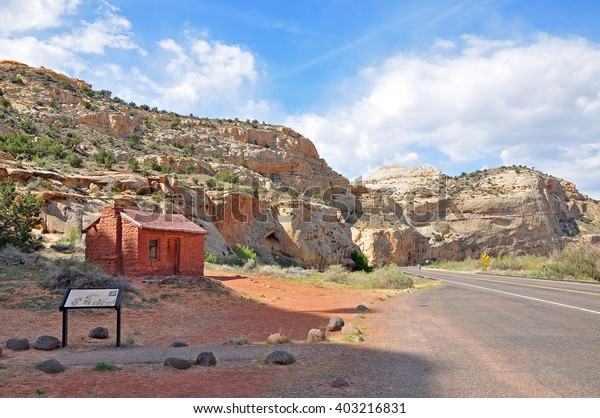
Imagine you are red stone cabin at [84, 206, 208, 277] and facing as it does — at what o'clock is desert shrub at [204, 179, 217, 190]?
The desert shrub is roughly at 8 o'clock from the red stone cabin.

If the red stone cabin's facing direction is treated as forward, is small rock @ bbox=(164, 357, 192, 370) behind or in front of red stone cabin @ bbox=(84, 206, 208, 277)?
in front

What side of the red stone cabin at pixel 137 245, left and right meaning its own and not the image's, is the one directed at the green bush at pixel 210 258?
left

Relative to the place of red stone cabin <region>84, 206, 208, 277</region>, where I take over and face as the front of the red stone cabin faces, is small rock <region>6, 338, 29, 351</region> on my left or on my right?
on my right

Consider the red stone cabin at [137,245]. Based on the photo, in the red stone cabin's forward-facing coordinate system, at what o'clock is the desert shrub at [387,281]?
The desert shrub is roughly at 10 o'clock from the red stone cabin.

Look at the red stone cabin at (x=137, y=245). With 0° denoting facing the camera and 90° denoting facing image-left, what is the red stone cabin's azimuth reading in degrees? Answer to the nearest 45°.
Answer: approximately 315°

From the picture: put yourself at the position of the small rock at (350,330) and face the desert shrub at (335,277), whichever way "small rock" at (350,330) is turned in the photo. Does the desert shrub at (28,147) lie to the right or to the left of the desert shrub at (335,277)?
left

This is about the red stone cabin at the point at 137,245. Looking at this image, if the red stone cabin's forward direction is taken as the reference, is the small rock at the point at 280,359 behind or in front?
in front

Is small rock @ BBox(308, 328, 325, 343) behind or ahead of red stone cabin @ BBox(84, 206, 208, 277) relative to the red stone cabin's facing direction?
ahead

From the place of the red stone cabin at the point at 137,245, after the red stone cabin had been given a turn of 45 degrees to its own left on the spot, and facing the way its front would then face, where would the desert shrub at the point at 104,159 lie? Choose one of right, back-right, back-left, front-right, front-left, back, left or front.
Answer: left

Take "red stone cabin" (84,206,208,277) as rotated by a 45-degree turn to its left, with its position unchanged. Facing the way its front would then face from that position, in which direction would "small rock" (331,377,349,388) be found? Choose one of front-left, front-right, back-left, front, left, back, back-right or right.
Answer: right
